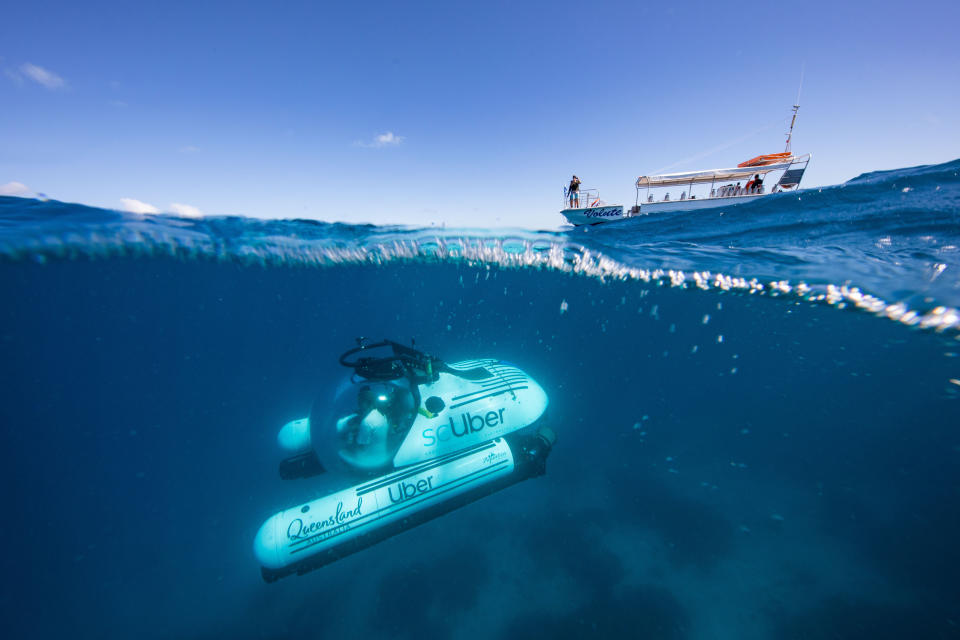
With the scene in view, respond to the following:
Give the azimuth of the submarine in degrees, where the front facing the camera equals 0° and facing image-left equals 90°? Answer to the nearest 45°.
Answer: approximately 45°

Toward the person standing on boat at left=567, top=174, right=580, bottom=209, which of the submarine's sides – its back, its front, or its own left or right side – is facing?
back

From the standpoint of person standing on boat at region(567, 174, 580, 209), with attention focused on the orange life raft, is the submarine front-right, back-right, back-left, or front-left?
back-right

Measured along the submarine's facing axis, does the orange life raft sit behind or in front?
behind

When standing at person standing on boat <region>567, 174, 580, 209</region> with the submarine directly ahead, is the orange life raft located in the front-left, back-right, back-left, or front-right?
back-left
